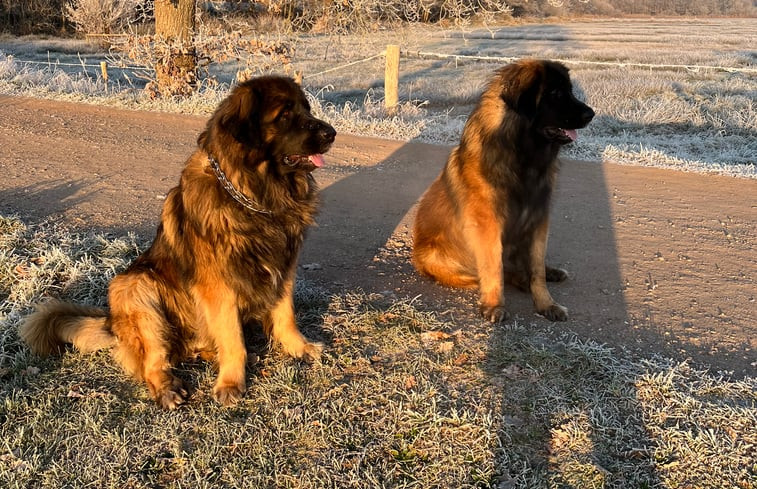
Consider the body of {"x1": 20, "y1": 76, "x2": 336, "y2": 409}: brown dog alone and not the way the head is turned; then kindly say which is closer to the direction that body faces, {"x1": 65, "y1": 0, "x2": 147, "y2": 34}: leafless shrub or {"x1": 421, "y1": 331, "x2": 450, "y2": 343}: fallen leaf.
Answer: the fallen leaf

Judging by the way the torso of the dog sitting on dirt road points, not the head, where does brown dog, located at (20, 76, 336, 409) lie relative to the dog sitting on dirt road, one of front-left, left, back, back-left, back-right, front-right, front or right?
right

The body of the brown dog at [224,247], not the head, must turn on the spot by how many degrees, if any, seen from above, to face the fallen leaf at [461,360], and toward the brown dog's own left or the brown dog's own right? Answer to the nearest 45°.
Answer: approximately 45° to the brown dog's own left

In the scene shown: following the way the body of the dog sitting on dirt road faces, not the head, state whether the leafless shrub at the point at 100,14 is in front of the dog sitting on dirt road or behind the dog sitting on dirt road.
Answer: behind

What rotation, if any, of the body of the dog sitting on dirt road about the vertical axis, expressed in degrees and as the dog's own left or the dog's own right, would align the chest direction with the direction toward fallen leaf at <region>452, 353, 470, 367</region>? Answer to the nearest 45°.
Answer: approximately 45° to the dog's own right

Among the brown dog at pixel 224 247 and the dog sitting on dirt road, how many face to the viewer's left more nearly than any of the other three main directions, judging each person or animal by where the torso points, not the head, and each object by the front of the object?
0

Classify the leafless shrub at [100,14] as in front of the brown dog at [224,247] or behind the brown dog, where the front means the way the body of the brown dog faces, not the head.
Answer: behind

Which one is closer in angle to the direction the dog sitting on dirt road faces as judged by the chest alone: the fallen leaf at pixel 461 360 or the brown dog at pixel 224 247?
the fallen leaf

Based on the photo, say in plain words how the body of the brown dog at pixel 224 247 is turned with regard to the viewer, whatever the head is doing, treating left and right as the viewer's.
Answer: facing the viewer and to the right of the viewer

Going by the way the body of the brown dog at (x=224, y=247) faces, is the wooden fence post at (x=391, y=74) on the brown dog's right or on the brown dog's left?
on the brown dog's left

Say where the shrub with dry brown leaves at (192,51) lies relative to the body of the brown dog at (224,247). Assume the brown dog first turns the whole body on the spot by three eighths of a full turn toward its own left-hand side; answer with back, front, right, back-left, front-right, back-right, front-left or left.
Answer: front

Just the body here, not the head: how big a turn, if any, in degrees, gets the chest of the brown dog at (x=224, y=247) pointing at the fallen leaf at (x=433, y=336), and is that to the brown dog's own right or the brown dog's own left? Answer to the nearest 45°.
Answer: approximately 45° to the brown dog's own left

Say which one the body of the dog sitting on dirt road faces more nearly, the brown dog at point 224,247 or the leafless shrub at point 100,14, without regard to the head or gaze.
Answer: the brown dog
